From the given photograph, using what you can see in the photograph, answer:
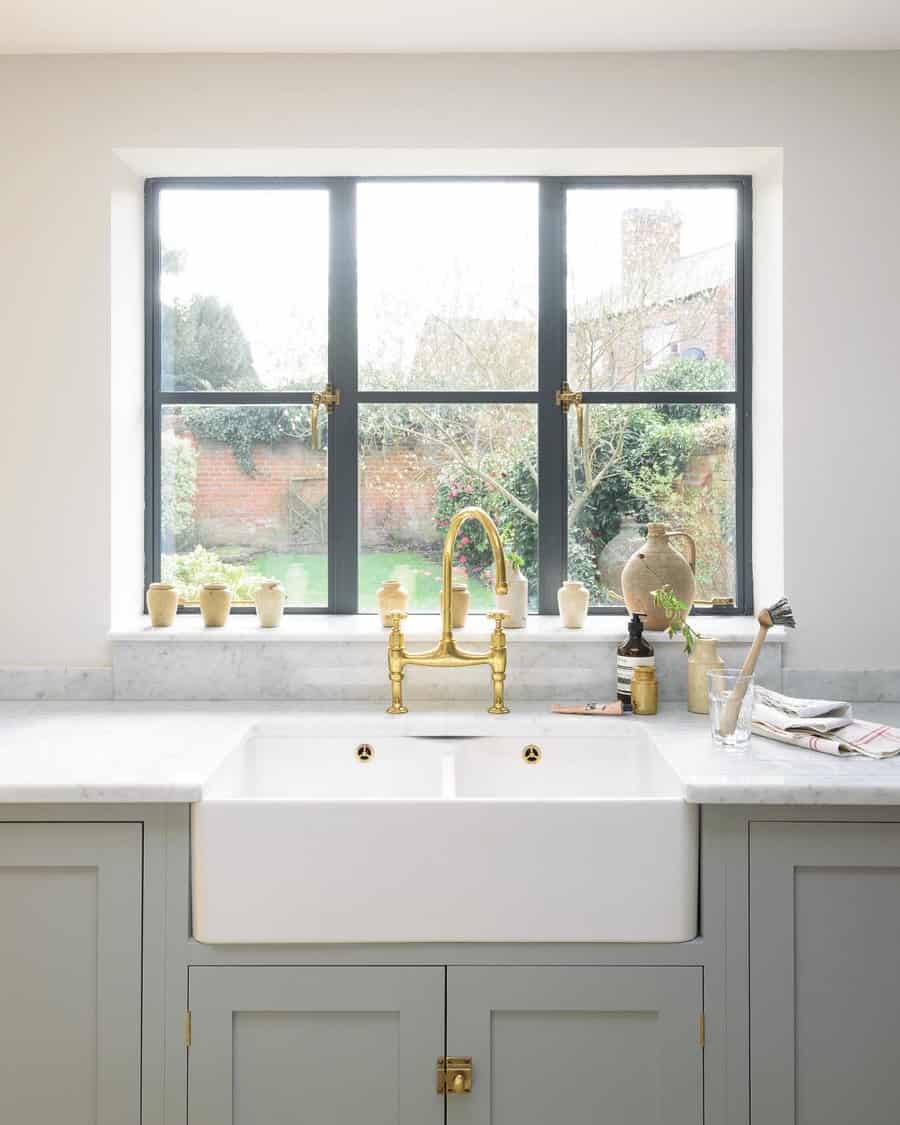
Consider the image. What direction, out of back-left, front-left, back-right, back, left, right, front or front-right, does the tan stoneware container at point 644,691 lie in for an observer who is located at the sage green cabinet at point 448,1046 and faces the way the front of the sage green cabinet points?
back-left

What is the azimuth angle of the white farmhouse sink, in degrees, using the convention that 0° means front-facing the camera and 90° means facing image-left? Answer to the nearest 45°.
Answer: approximately 0°

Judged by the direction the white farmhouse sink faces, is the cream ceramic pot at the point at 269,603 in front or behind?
behind

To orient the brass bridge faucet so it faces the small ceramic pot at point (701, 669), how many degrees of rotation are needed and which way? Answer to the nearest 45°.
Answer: approximately 45° to its left

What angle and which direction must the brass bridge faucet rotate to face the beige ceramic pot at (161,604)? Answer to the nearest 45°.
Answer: approximately 135° to its right

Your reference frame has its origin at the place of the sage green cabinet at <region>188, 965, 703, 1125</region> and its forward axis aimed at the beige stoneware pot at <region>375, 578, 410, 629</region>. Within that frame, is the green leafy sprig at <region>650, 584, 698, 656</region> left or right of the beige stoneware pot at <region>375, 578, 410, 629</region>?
right

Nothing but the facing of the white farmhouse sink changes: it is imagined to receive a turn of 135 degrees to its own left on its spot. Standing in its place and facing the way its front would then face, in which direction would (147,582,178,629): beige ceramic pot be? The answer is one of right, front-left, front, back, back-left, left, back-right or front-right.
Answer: left

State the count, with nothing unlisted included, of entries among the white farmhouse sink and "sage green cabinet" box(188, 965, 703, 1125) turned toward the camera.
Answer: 2

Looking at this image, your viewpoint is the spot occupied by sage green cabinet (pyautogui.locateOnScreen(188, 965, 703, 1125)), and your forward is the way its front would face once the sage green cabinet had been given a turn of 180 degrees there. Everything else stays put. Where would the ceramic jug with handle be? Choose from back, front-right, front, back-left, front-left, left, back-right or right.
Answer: front-right

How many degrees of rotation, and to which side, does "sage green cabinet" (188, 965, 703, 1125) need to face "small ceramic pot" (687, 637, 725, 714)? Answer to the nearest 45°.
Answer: approximately 135° to its left

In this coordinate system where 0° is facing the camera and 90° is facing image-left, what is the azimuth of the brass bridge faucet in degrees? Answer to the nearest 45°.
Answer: approximately 315°
